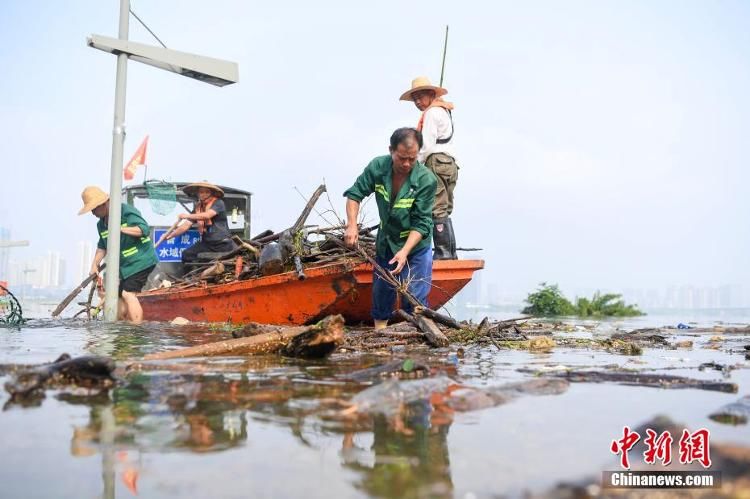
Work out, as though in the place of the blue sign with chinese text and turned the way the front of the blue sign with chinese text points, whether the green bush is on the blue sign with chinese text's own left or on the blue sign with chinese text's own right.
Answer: on the blue sign with chinese text's own left

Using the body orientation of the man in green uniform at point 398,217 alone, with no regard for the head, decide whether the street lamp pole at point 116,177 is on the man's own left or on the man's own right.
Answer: on the man's own right

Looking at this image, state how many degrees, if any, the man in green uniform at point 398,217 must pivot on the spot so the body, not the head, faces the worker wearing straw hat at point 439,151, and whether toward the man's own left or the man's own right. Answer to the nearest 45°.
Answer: approximately 180°

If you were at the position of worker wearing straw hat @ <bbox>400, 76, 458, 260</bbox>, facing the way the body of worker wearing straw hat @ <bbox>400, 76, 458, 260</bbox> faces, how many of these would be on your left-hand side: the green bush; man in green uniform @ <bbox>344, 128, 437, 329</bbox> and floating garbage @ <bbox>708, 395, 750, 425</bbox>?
2

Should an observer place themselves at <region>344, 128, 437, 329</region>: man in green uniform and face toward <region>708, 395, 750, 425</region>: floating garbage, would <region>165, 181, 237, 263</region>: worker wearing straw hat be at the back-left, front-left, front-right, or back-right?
back-right

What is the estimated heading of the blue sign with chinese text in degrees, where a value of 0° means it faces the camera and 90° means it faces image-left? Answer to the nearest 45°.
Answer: approximately 0°
